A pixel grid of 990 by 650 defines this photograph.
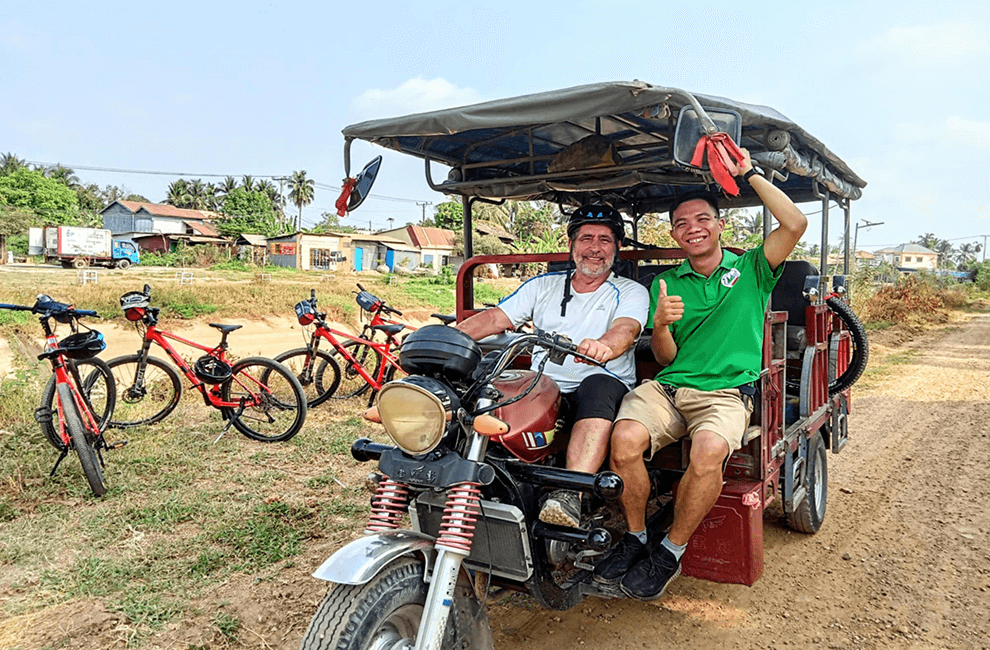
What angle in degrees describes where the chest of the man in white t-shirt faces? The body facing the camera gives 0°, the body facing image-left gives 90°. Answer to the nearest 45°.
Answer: approximately 45°

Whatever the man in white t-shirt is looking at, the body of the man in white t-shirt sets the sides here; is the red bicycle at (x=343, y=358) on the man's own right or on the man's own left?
on the man's own right

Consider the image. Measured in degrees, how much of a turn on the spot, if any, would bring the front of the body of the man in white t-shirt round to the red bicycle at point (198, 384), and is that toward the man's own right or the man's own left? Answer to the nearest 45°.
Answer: approximately 90° to the man's own right

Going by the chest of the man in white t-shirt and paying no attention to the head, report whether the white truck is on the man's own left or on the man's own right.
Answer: on the man's own right

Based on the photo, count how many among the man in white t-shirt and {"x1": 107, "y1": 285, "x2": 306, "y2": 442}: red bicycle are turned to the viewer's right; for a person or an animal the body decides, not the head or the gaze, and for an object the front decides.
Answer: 0

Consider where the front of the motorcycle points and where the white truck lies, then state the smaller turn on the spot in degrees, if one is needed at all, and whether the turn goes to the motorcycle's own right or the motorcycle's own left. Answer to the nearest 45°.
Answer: approximately 90° to the motorcycle's own right

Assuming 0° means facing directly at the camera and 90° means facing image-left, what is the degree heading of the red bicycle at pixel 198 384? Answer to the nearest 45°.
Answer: approximately 90°

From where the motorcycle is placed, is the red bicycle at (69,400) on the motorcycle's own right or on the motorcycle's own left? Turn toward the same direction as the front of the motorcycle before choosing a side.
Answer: on the motorcycle's own right

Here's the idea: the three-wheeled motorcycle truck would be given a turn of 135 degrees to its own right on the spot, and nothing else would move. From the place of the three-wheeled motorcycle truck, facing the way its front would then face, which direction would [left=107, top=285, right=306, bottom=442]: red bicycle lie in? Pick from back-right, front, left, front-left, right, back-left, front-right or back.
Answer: front-left
